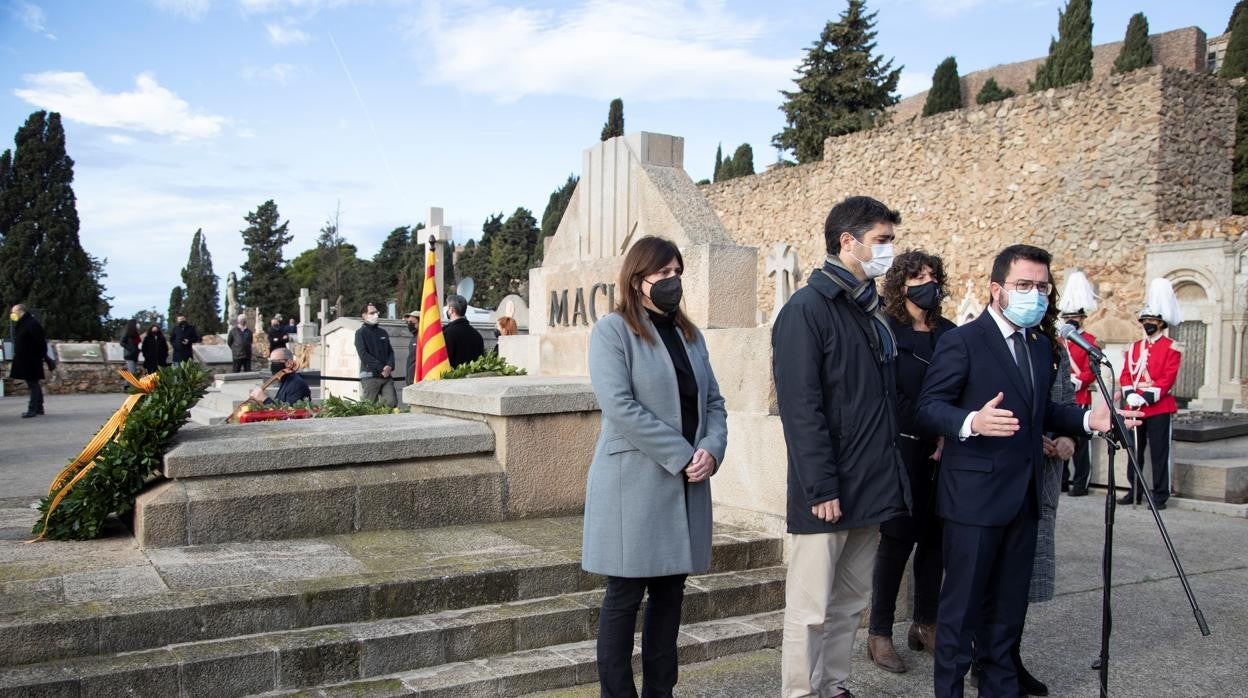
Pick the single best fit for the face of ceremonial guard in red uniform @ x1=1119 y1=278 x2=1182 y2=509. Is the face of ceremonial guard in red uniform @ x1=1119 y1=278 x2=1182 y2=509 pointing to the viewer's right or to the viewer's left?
to the viewer's left

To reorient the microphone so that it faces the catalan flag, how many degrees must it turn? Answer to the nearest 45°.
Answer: approximately 45° to its right

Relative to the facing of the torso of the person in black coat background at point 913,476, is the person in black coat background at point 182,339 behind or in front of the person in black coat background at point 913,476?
behind

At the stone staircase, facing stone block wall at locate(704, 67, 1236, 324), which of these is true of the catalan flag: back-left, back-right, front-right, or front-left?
front-left

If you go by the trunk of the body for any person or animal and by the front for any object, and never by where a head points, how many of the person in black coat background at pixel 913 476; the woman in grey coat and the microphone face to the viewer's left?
1

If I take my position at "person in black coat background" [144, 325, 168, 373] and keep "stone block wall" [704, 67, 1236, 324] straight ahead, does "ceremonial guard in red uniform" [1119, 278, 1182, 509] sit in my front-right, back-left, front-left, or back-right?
front-right

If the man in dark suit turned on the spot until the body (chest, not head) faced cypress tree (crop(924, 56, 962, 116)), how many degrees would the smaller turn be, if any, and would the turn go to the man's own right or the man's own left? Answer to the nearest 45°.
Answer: approximately 135° to the man's own left

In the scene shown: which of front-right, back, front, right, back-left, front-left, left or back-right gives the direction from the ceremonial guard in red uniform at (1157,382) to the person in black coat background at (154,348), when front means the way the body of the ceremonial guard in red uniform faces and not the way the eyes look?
front-right

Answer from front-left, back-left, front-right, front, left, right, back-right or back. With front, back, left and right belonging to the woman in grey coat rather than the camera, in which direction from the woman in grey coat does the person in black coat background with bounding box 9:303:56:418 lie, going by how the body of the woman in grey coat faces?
back
